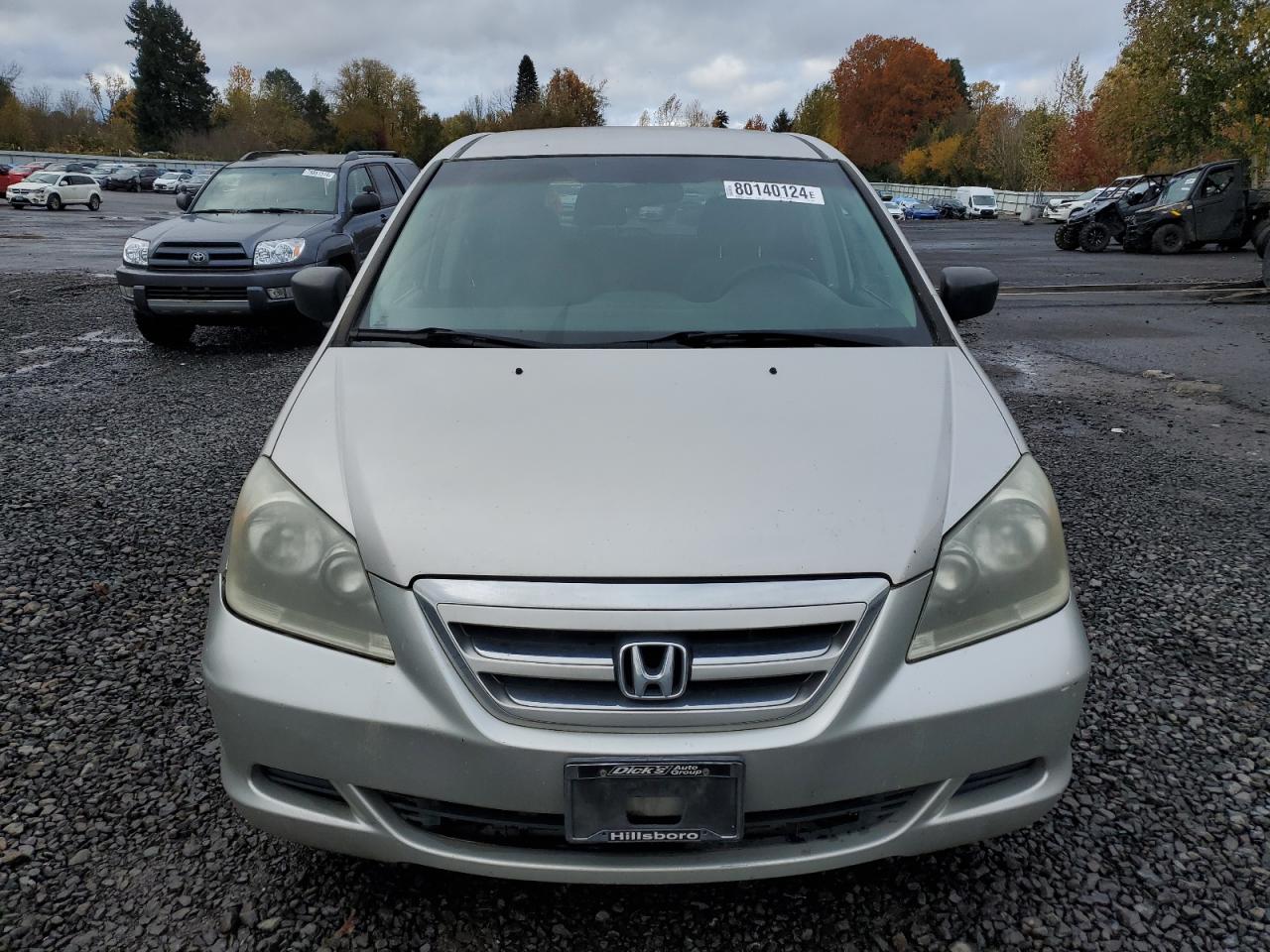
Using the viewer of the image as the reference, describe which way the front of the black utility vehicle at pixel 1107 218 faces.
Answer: facing the viewer and to the left of the viewer

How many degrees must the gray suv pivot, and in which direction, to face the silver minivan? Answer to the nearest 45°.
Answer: approximately 45° to its left

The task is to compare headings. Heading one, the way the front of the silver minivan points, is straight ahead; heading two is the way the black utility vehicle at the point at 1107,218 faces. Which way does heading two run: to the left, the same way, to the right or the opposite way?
to the right

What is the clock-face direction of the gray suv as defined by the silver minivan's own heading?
The gray suv is roughly at 5 o'clock from the silver minivan.

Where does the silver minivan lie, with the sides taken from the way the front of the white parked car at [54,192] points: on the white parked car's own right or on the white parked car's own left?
on the white parked car's own left

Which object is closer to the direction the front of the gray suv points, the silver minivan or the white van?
the silver minivan

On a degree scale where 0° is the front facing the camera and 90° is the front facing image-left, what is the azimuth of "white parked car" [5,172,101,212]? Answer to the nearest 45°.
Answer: approximately 45°

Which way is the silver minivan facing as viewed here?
toward the camera
